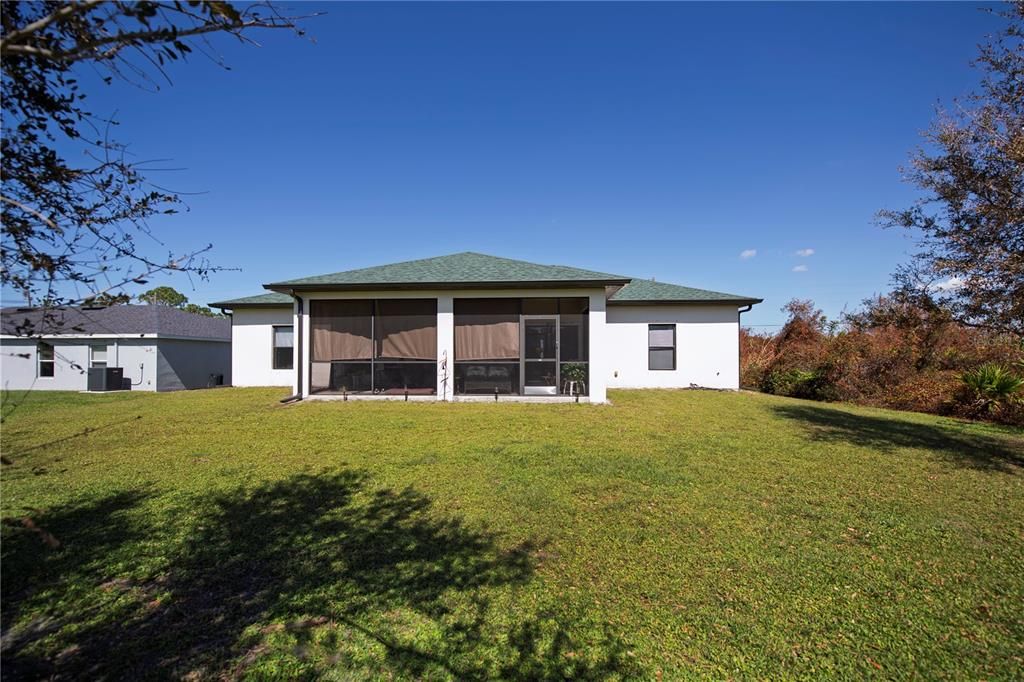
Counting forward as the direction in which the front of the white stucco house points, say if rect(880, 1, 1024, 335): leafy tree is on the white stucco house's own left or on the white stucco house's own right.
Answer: on the white stucco house's own right

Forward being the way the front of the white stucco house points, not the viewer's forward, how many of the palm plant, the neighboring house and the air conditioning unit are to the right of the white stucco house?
1

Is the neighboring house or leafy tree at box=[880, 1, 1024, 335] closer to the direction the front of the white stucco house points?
the neighboring house

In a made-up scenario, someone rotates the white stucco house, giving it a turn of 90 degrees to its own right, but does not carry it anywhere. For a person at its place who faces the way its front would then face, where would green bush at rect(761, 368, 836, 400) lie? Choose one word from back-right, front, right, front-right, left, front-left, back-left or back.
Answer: front

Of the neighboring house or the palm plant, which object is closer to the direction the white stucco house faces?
the neighboring house

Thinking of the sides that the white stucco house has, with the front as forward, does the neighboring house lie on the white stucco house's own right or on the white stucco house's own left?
on the white stucco house's own left

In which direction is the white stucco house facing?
away from the camera

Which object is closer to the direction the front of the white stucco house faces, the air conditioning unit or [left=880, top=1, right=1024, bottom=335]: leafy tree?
the air conditioning unit

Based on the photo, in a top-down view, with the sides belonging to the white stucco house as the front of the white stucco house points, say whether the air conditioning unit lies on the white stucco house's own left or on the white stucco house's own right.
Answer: on the white stucco house's own left

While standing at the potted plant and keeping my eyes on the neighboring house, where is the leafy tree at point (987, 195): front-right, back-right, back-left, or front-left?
back-left

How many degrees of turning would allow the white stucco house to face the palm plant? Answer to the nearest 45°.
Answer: approximately 90° to its right
